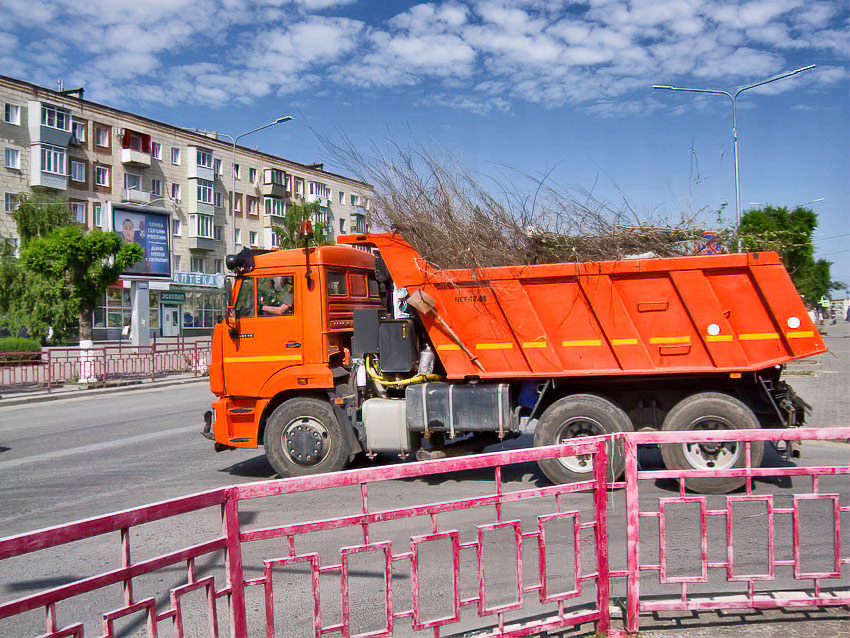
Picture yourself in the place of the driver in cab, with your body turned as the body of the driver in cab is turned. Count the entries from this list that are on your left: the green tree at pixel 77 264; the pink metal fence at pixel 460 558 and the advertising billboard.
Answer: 1

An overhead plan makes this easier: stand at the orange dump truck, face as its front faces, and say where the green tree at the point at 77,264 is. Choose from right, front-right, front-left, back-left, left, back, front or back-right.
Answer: front-right

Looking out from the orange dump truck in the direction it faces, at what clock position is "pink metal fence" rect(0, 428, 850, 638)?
The pink metal fence is roughly at 9 o'clock from the orange dump truck.

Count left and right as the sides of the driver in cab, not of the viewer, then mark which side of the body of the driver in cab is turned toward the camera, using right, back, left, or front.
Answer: left

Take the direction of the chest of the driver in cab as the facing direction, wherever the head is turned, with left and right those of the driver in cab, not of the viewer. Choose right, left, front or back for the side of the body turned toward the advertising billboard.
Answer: right

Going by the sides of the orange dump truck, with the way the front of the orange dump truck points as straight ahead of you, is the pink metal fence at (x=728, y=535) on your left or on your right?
on your left

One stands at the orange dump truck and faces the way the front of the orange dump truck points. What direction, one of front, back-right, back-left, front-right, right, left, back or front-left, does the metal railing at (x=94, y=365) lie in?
front-right

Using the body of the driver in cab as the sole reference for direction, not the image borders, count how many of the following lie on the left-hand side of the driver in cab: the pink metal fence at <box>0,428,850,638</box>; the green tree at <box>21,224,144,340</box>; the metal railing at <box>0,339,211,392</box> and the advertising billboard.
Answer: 1

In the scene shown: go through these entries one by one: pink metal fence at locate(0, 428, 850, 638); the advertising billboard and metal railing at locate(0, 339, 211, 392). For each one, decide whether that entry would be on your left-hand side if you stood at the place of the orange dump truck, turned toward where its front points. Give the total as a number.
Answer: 1

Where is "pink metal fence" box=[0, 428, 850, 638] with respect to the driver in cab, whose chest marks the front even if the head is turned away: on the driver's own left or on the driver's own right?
on the driver's own left

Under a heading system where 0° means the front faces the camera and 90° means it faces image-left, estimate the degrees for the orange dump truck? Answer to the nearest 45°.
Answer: approximately 90°

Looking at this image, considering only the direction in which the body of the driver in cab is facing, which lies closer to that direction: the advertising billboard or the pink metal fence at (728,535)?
the advertising billboard
